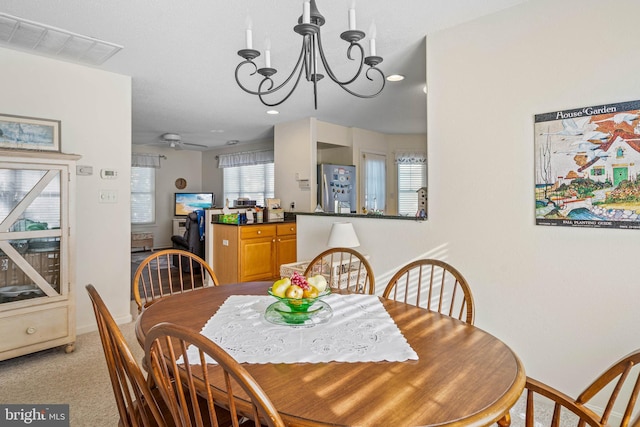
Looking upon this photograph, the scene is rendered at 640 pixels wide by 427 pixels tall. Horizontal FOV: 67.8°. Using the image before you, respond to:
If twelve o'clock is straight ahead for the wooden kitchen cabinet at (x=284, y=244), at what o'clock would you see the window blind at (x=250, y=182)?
The window blind is roughly at 7 o'clock from the wooden kitchen cabinet.

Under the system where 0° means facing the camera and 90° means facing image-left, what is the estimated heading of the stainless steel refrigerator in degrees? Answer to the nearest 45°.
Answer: approximately 0°

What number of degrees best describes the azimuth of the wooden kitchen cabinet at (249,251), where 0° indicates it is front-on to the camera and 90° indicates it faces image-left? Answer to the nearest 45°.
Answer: approximately 315°

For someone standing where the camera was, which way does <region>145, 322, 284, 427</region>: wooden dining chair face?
facing away from the viewer and to the right of the viewer

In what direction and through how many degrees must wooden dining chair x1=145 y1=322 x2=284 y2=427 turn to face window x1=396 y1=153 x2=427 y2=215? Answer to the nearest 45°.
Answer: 0° — it already faces it

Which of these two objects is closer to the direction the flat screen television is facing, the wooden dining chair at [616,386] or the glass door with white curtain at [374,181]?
the wooden dining chair

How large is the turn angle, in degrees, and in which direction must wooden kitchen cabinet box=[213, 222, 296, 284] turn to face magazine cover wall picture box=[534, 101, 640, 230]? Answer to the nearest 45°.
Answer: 0° — it already faces it
